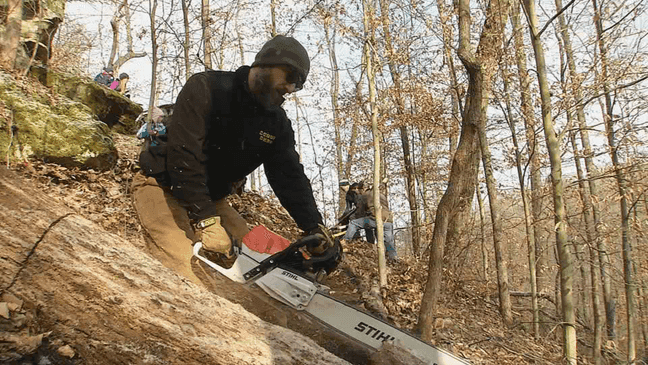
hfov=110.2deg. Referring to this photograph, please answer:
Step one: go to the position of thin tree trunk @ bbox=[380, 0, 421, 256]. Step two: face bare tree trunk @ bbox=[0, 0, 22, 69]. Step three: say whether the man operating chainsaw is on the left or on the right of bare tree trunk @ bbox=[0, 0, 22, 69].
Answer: left

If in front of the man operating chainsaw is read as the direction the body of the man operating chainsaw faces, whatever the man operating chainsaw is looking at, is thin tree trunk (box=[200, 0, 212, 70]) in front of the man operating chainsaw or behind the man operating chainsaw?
behind

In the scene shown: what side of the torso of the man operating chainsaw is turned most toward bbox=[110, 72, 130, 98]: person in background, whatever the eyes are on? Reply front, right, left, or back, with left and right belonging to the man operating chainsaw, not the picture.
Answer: back

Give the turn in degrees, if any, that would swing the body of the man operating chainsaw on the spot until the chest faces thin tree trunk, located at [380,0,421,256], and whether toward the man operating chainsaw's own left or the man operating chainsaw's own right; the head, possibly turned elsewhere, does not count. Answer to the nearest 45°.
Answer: approximately 90° to the man operating chainsaw's own left

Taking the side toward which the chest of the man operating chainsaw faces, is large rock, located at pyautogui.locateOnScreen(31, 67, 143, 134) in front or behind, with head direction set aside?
behind

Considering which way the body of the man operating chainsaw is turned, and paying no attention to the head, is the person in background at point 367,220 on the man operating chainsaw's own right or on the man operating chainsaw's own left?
on the man operating chainsaw's own left

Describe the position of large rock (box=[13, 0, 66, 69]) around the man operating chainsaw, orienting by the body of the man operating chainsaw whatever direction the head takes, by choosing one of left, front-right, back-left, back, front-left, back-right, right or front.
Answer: back

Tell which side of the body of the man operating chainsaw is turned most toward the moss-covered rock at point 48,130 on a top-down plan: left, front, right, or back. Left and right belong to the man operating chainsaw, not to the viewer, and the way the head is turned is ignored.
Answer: back

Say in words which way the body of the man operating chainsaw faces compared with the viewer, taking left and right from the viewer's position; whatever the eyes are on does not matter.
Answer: facing the viewer and to the right of the viewer
